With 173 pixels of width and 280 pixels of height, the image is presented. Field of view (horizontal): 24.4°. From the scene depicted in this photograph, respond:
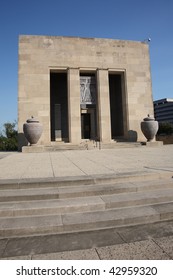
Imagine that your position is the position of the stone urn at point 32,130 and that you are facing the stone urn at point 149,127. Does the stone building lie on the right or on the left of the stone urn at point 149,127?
left

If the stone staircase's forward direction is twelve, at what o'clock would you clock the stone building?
The stone building is roughly at 6 o'clock from the stone staircase.

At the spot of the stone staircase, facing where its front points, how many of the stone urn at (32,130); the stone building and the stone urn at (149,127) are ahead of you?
0

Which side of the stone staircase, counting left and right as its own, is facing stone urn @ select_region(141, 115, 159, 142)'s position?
back

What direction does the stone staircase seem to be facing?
toward the camera

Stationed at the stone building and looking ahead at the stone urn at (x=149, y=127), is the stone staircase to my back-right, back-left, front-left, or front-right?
front-right

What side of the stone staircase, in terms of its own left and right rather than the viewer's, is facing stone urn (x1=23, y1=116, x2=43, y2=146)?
back
